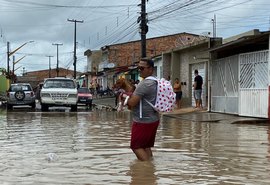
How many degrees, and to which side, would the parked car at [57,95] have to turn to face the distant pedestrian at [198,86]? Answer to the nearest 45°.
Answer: approximately 45° to its left

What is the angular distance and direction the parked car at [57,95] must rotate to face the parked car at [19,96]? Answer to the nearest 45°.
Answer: approximately 135° to its right

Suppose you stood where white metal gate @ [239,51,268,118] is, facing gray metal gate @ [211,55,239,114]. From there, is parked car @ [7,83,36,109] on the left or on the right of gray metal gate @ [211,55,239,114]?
left

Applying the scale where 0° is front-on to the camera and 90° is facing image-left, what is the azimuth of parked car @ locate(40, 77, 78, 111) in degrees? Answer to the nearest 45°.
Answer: approximately 0°
